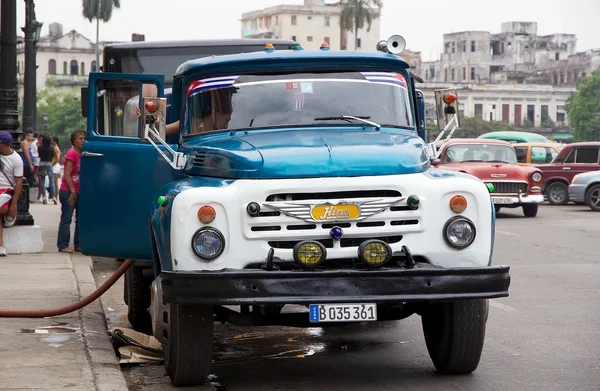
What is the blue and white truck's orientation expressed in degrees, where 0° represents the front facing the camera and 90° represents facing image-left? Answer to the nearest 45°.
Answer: approximately 0°

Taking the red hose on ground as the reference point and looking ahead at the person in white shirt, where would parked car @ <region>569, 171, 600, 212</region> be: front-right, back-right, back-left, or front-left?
front-right

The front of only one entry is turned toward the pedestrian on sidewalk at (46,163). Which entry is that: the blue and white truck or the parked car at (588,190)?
the parked car

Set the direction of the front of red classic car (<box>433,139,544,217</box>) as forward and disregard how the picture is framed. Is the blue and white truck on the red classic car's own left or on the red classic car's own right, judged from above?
on the red classic car's own right

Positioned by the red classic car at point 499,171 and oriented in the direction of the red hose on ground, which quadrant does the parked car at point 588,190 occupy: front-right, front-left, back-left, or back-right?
back-left

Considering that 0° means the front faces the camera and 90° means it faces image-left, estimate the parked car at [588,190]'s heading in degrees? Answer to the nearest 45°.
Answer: approximately 90°

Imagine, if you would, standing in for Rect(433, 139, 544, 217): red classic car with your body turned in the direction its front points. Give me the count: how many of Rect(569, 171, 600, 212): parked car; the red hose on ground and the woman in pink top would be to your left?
1
